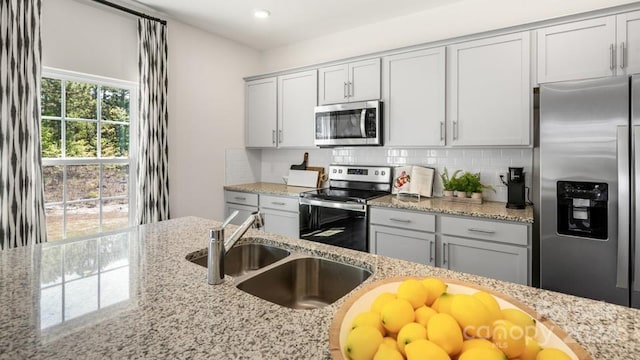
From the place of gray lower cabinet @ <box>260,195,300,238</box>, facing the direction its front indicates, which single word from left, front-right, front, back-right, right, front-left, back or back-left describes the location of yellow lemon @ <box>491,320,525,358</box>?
front-left

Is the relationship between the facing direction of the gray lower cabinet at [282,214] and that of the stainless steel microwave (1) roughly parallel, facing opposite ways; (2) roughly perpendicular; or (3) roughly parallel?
roughly parallel

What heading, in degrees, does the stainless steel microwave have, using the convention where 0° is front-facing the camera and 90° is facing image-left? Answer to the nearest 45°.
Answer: approximately 45°

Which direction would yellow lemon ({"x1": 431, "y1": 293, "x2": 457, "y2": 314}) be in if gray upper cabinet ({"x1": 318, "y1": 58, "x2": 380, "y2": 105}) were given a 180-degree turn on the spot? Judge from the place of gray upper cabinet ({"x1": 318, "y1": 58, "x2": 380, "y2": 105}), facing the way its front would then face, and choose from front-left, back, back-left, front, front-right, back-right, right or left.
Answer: back-right

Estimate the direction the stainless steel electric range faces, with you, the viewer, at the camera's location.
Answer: facing the viewer and to the left of the viewer

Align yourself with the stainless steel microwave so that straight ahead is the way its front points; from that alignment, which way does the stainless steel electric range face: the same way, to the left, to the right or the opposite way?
the same way

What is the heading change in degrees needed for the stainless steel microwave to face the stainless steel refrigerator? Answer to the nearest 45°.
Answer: approximately 90° to its left

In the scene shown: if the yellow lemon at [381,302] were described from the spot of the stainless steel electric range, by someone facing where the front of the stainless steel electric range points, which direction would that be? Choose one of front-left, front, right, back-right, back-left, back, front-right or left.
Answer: front-left

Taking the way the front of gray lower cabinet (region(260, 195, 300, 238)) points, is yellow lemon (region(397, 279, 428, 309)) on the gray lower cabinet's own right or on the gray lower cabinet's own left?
on the gray lower cabinet's own left

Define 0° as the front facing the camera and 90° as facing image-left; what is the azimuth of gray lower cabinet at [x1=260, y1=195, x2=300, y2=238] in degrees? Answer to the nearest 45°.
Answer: approximately 45°

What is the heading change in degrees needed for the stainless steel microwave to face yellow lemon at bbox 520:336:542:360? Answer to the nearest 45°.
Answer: approximately 45° to its left

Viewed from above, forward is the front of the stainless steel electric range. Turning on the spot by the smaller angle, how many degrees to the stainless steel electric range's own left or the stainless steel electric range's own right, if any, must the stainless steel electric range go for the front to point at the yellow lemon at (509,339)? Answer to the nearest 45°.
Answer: approximately 45° to the stainless steel electric range's own left

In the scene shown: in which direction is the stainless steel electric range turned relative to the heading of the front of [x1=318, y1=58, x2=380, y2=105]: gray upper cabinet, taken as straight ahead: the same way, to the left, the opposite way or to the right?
the same way

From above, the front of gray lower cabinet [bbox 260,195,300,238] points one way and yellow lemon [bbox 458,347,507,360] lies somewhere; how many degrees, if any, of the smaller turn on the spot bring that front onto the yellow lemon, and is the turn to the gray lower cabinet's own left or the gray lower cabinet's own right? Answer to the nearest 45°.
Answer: approximately 45° to the gray lower cabinet's own left

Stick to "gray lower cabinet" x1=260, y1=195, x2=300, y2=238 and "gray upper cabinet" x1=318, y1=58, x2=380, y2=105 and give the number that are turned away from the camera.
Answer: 0

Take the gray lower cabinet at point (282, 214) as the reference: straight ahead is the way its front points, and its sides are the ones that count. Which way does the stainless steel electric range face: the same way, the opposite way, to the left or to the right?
the same way
